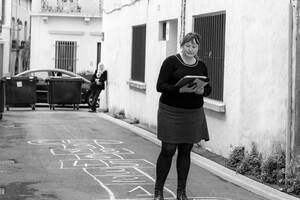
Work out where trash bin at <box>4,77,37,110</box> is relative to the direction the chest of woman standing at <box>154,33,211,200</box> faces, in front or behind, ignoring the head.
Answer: behind

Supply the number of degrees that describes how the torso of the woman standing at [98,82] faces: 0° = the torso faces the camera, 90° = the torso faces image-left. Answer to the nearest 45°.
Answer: approximately 45°

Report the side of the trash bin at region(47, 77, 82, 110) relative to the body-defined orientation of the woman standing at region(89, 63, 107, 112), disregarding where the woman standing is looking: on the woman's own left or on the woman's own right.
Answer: on the woman's own right

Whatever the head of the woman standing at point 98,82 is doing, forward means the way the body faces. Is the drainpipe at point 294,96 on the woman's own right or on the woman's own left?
on the woman's own left

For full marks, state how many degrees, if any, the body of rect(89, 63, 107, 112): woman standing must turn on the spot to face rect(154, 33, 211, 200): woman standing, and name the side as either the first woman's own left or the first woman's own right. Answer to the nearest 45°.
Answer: approximately 45° to the first woman's own left

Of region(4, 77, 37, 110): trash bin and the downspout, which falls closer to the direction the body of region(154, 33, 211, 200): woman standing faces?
the downspout

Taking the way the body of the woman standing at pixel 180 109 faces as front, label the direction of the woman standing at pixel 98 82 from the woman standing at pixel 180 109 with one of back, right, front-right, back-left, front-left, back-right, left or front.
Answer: back-left
